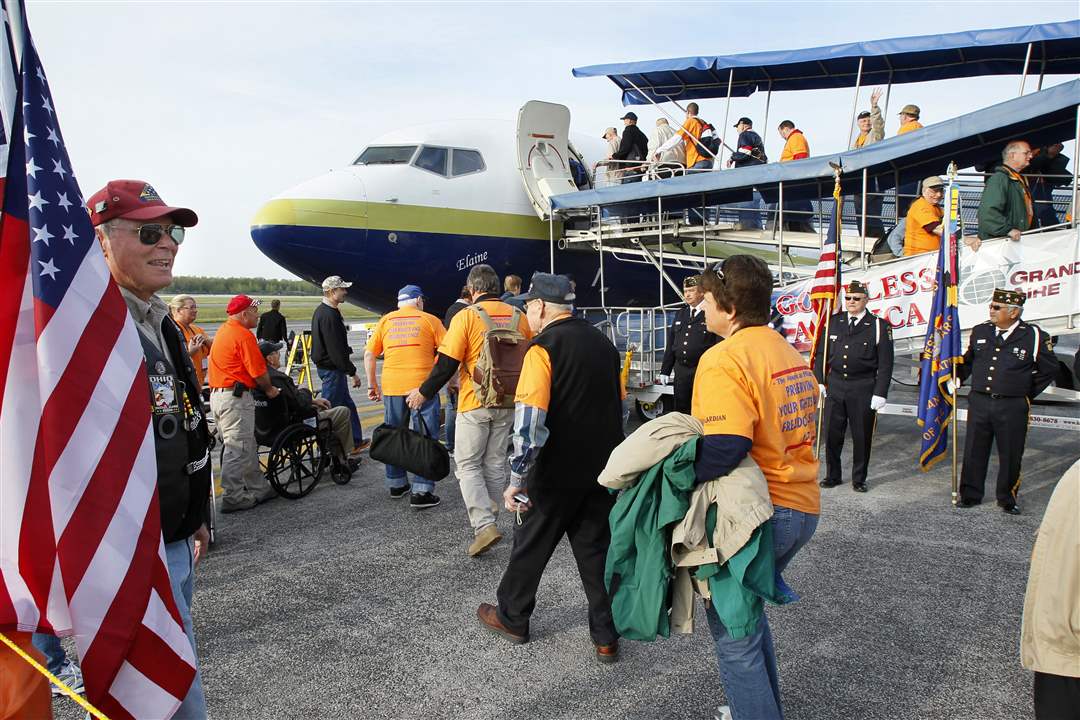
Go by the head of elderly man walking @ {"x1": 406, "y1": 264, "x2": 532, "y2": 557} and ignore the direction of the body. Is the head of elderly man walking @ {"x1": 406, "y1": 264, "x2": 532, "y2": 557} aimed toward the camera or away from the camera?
away from the camera

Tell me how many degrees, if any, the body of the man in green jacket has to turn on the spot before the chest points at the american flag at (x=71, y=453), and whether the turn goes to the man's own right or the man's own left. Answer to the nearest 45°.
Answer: approximately 90° to the man's own right

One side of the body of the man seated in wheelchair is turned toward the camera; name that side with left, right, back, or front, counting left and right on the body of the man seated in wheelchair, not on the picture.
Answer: right

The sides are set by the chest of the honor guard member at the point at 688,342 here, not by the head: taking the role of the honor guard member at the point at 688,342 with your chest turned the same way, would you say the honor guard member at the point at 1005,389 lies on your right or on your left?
on your left

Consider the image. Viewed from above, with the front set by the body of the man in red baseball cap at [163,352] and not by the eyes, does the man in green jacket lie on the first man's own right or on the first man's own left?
on the first man's own left

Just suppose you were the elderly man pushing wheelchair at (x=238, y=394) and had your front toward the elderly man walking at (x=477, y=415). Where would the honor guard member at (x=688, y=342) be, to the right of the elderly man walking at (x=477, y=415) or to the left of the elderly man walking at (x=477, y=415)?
left
